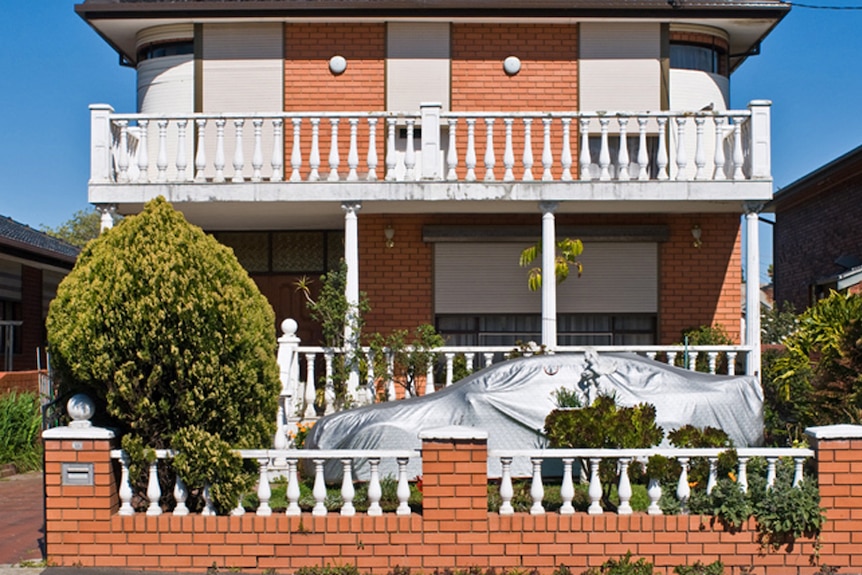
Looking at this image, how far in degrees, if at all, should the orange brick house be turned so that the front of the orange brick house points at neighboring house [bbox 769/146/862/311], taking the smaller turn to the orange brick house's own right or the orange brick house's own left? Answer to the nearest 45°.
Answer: approximately 135° to the orange brick house's own left

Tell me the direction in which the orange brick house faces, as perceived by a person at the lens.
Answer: facing the viewer

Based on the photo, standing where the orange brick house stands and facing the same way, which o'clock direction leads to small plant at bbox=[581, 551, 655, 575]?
The small plant is roughly at 12 o'clock from the orange brick house.

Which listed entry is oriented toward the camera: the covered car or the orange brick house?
the orange brick house

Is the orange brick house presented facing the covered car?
yes

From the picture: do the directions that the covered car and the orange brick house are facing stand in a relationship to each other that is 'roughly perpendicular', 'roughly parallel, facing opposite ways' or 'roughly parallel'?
roughly perpendicular

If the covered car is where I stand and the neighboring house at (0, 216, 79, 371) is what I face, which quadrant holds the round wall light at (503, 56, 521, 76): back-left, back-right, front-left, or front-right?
front-right

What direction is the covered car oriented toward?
to the viewer's left

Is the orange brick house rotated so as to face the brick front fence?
yes

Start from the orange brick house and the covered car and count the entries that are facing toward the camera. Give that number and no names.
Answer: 1

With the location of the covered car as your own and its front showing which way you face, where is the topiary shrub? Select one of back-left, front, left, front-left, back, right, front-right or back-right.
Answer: front-left

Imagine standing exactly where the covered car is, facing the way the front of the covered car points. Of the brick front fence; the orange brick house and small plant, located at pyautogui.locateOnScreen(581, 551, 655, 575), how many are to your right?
1

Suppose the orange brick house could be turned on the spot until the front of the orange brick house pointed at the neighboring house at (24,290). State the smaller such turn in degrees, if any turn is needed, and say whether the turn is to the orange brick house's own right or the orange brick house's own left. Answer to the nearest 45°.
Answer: approximately 135° to the orange brick house's own right

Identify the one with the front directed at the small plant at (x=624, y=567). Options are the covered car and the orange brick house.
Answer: the orange brick house
